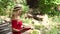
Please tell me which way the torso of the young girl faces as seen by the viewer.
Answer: to the viewer's right
